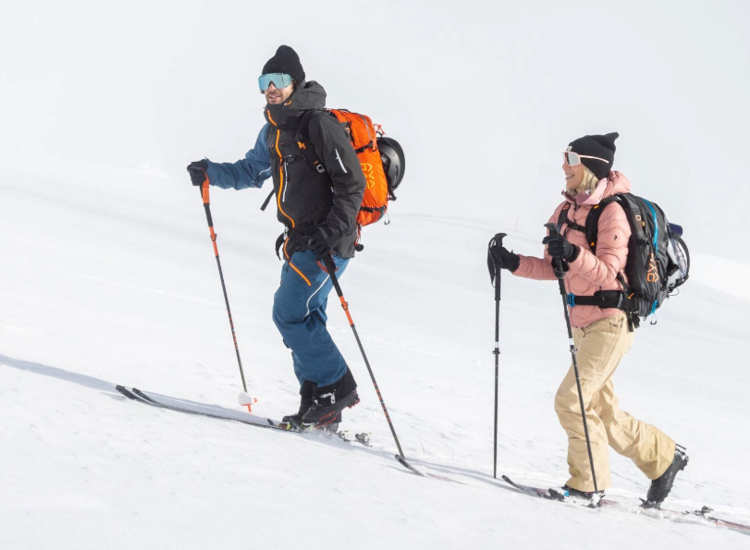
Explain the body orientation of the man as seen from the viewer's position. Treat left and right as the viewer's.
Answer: facing the viewer and to the left of the viewer

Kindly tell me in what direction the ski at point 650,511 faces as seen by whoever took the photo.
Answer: facing to the left of the viewer

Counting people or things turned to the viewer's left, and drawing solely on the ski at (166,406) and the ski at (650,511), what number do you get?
2

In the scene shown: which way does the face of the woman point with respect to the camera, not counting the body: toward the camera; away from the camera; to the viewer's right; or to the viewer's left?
to the viewer's left

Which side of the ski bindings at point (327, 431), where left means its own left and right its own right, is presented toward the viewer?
left

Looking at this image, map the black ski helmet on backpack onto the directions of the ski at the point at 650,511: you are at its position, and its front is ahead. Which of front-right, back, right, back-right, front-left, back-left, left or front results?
front

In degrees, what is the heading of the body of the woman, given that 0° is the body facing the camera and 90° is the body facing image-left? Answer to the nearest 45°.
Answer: approximately 90°

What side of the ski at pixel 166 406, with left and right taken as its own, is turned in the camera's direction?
left

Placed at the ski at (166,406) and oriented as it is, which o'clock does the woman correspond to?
The woman is roughly at 6 o'clock from the ski.

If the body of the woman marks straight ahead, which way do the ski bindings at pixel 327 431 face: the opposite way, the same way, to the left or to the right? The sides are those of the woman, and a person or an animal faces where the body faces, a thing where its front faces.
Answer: the same way
